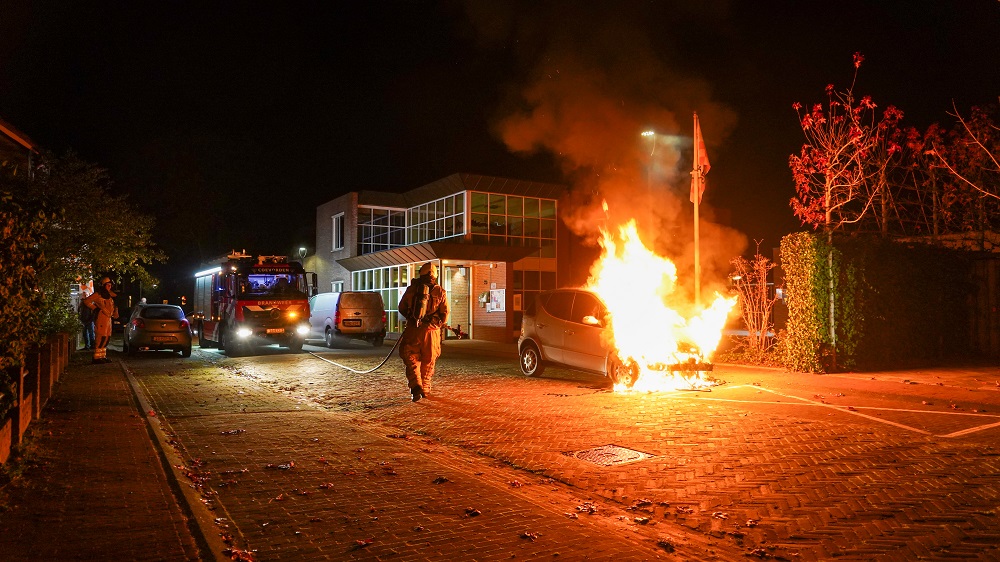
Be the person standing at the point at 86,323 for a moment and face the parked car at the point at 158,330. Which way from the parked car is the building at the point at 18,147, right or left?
right

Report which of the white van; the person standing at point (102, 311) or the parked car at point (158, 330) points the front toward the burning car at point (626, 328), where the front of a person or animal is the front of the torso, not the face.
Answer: the person standing

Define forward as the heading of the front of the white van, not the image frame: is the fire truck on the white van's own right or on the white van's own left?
on the white van's own left

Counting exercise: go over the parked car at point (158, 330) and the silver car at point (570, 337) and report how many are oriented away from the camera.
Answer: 1

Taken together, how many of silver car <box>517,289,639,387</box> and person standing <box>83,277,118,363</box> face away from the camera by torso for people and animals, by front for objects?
0

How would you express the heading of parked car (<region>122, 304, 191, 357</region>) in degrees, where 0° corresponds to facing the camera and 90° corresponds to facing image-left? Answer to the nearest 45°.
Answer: approximately 180°

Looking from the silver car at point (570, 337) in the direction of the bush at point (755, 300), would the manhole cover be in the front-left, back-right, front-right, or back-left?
back-right

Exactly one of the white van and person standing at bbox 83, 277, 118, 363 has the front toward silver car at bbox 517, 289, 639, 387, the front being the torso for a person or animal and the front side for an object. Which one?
the person standing

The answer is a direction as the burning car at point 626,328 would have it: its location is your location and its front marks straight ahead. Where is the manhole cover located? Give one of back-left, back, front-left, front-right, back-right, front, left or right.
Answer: front-right

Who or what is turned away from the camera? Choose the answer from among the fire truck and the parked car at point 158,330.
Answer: the parked car

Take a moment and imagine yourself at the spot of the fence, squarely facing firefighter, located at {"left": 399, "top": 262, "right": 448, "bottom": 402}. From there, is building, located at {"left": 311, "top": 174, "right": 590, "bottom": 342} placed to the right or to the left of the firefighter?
left

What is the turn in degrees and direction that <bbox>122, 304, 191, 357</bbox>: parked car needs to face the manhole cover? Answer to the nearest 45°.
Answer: approximately 180°

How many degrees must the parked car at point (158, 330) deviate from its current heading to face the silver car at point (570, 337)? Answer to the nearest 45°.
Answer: approximately 135° to its right
